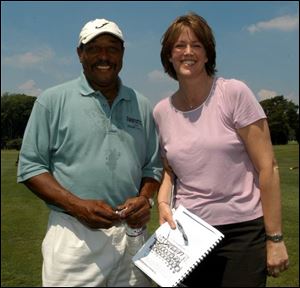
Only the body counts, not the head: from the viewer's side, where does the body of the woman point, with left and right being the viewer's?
facing the viewer and to the left of the viewer

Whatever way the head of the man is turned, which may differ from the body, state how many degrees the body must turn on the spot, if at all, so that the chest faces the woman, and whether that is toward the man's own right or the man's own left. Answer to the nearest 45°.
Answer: approximately 45° to the man's own left

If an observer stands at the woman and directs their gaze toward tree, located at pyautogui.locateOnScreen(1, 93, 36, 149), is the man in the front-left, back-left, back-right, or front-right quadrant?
front-left

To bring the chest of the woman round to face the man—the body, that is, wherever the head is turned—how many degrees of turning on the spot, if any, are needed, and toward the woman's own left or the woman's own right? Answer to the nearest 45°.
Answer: approximately 45° to the woman's own right

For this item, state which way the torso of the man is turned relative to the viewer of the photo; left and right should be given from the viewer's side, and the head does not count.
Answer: facing the viewer and to the right of the viewer

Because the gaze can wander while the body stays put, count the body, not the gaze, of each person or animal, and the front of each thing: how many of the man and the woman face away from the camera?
0

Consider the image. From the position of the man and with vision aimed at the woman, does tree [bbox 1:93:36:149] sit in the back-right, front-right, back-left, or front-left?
back-left

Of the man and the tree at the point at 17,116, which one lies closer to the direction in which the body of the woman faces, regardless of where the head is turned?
the man

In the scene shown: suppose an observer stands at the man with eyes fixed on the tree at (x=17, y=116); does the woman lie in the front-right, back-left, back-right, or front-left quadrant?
back-right

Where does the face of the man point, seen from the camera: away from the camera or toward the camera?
toward the camera

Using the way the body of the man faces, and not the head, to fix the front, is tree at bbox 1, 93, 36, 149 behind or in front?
behind

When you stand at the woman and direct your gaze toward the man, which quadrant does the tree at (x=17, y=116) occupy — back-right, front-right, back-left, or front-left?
front-right

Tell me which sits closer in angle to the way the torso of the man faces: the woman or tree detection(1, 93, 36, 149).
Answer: the woman
